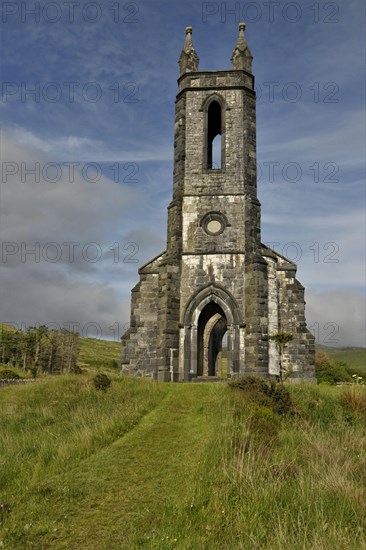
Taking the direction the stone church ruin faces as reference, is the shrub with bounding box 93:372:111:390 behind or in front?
in front

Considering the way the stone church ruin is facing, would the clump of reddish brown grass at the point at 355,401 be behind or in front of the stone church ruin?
in front

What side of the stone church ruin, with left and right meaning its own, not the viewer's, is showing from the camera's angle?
front
